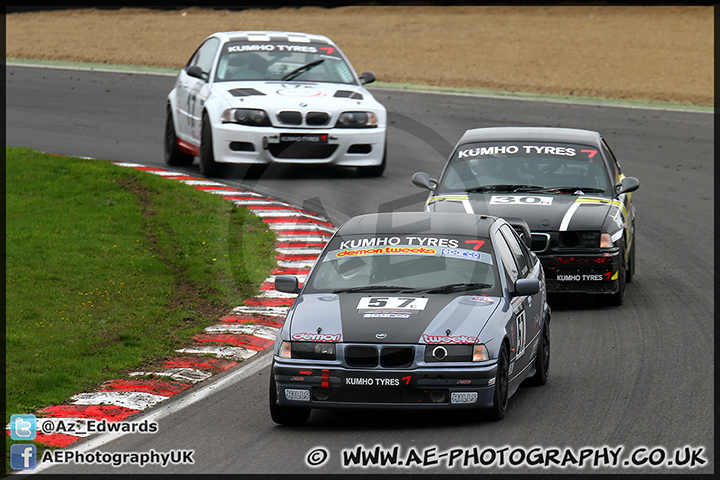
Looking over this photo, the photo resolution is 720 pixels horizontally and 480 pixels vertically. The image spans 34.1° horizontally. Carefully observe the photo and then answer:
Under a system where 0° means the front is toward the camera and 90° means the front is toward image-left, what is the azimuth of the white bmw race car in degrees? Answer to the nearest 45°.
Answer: approximately 0°

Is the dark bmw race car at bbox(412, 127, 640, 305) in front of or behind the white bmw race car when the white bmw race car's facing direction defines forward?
in front

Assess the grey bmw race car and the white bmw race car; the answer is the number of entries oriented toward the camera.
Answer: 2

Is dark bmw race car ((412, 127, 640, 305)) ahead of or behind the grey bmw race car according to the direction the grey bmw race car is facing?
behind

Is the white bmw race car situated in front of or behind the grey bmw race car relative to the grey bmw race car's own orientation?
behind

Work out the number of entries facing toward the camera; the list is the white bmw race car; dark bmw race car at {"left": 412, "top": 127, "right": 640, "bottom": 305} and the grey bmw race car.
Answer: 3

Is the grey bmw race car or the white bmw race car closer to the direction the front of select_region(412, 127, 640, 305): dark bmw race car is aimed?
the grey bmw race car

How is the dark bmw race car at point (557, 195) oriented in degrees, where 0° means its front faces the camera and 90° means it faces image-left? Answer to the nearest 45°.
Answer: approximately 0°

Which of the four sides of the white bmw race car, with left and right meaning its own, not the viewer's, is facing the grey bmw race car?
front
